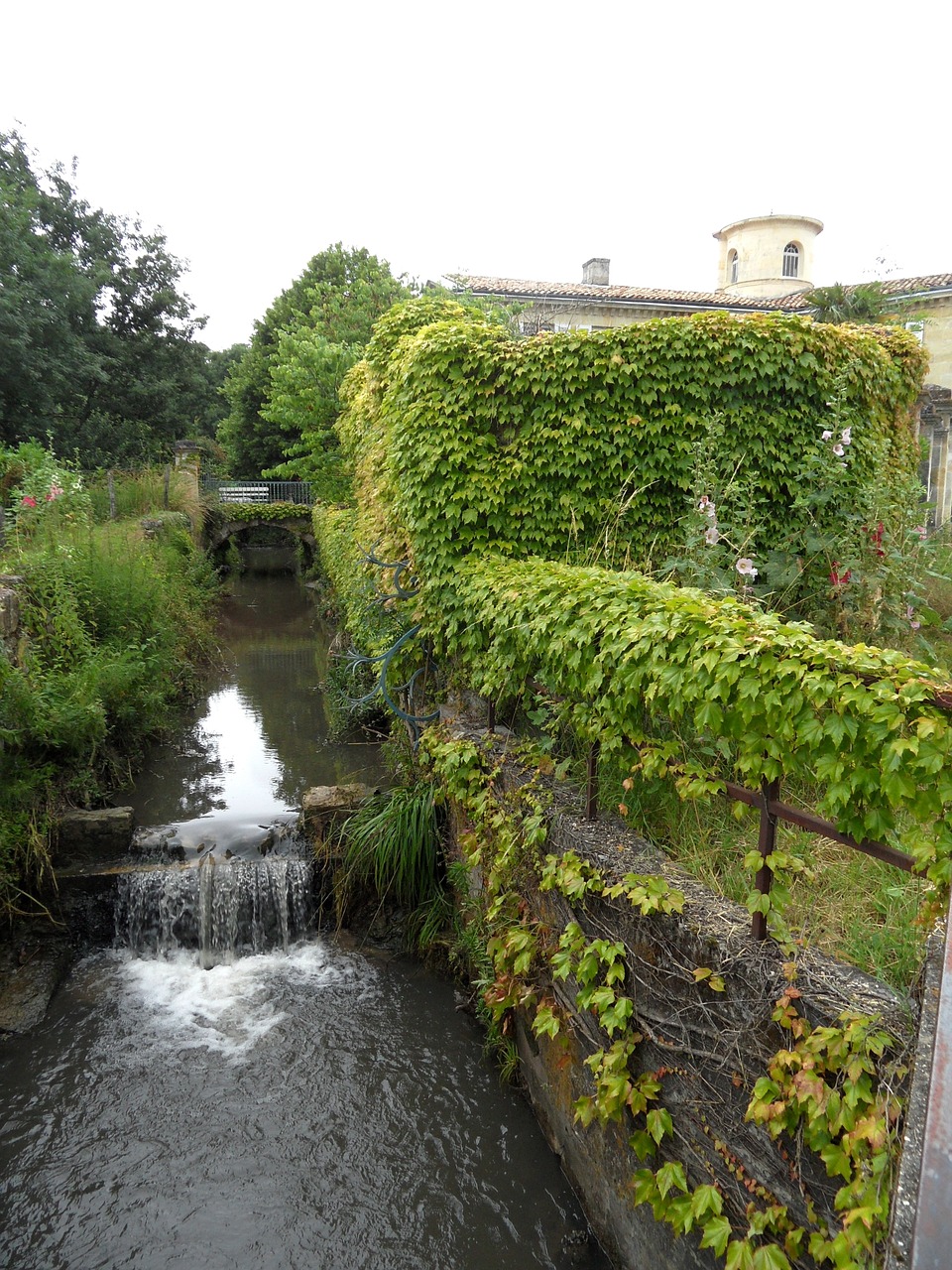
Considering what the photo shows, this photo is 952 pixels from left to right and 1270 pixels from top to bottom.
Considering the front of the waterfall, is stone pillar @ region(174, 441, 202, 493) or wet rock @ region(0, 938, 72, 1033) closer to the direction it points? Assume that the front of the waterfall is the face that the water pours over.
the wet rock

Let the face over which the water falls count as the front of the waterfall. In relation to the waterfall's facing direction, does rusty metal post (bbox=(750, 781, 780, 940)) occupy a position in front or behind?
in front

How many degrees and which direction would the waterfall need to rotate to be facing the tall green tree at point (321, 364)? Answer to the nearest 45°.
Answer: approximately 180°

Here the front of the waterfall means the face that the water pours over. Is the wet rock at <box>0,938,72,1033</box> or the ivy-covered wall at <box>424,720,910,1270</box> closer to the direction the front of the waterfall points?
the ivy-covered wall

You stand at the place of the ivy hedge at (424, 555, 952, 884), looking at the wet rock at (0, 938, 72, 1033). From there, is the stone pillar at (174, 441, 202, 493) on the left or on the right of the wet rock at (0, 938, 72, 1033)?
right

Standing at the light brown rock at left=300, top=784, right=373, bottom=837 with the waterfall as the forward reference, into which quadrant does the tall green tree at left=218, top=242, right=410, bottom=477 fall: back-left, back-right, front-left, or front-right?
back-right

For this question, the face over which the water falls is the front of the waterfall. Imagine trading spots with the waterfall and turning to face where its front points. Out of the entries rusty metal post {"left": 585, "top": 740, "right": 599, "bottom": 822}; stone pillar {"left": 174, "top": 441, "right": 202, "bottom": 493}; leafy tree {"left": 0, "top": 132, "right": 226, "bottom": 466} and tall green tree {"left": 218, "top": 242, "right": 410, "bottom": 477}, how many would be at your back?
3

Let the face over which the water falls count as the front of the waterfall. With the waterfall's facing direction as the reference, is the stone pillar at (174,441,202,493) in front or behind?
behind

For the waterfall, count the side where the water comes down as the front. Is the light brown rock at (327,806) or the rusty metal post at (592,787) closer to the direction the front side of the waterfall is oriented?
the rusty metal post

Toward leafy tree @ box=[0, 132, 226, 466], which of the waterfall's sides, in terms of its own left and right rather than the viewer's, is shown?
back

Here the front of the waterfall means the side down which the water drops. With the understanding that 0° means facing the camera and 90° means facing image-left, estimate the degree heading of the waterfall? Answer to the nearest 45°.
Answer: approximately 0°
